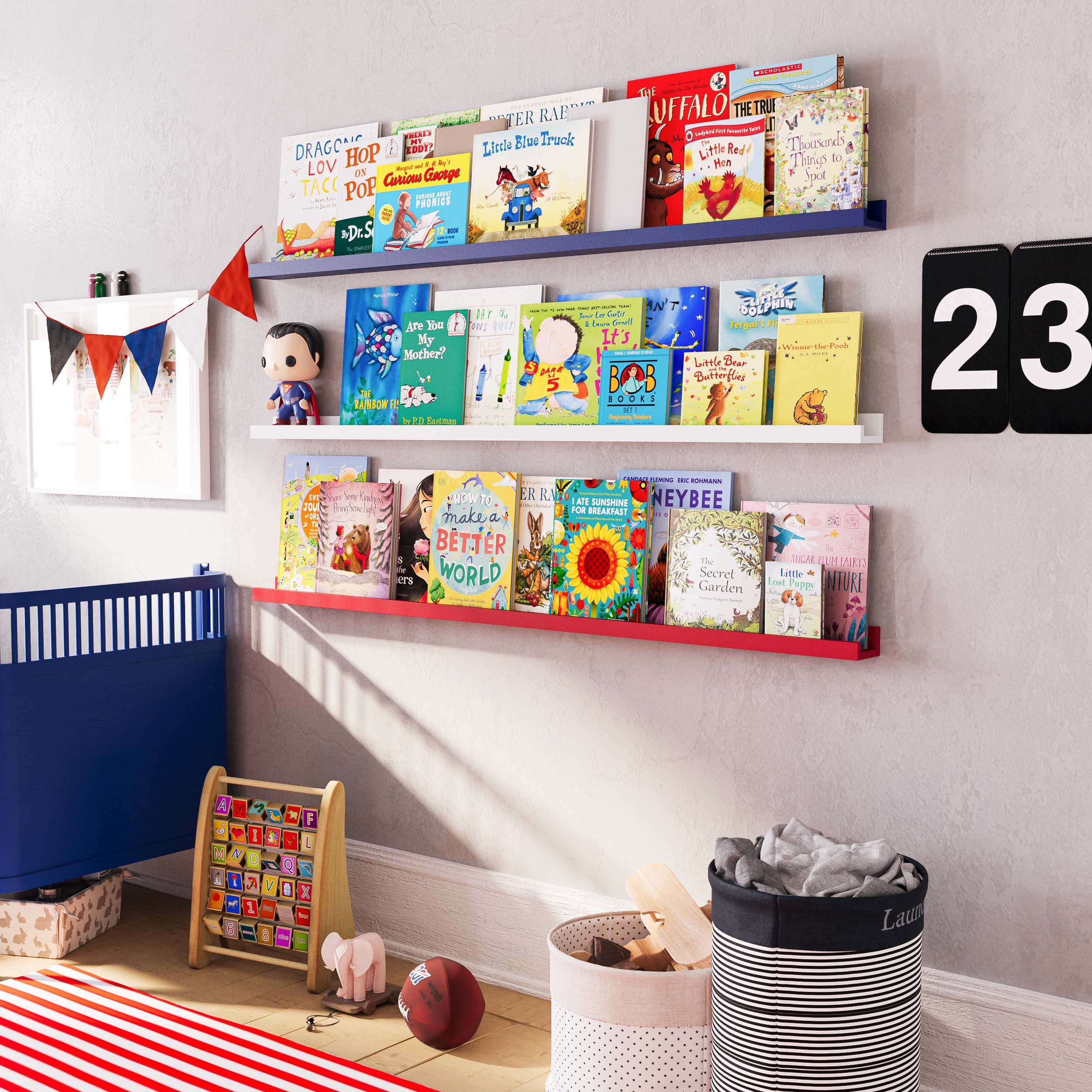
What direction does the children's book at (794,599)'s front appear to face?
toward the camera

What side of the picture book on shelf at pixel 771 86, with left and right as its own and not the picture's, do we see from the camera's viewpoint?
front

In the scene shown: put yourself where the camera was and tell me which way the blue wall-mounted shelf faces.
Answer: facing the viewer and to the left of the viewer

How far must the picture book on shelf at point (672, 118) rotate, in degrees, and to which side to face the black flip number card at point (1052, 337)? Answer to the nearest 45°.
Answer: approximately 45° to its left

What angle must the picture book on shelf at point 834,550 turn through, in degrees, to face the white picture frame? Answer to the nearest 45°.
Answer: approximately 90° to its right

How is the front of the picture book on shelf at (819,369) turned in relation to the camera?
facing the viewer

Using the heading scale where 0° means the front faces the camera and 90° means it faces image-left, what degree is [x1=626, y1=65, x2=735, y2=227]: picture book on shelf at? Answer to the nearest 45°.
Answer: approximately 0°

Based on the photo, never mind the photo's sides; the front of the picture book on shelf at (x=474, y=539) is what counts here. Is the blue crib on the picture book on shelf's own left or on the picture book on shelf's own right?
on the picture book on shelf's own right

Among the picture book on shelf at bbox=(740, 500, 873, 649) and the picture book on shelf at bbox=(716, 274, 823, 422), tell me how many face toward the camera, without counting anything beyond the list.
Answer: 2

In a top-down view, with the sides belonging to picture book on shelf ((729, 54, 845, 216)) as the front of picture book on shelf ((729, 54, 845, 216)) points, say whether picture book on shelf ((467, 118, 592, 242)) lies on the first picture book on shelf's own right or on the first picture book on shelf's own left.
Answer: on the first picture book on shelf's own right

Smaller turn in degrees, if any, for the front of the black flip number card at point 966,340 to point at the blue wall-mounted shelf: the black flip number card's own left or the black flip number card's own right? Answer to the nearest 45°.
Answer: approximately 90° to the black flip number card's own right
